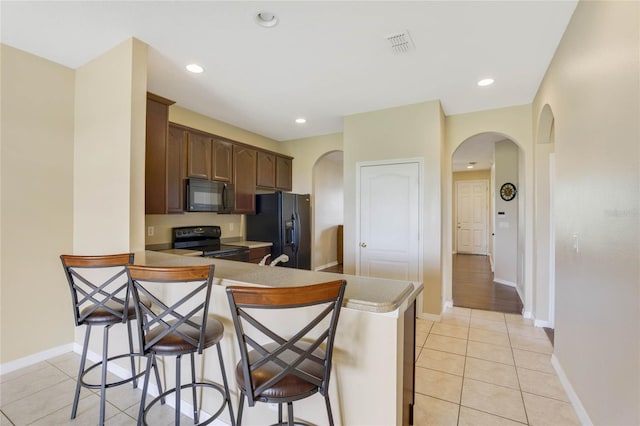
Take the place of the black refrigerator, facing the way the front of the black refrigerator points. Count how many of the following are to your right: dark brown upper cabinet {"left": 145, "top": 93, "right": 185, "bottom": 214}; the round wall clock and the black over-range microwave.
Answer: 2

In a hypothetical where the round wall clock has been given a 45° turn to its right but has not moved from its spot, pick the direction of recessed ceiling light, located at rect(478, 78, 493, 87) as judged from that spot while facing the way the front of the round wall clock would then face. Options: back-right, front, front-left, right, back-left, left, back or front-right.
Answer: left

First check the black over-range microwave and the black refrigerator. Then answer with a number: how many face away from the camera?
0

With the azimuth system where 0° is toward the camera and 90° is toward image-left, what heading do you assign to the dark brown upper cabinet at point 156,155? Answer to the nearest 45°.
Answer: approximately 315°

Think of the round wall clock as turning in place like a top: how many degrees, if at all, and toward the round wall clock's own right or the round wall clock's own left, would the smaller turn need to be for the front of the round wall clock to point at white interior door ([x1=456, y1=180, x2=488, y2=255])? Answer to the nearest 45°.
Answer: approximately 135° to the round wall clock's own right

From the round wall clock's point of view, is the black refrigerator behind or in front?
in front

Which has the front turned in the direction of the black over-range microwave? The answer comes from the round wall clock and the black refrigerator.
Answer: the round wall clock

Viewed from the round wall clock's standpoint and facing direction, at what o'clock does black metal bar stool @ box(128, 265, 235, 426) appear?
The black metal bar stool is roughly at 11 o'clock from the round wall clock.

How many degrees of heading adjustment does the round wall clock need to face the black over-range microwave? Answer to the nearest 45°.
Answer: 0° — it already faces it

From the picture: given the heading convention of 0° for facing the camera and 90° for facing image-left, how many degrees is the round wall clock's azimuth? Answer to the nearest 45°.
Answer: approximately 45°

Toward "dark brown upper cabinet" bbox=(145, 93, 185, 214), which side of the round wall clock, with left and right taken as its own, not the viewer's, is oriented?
front

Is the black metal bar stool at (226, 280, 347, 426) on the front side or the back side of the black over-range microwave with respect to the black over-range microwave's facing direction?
on the front side

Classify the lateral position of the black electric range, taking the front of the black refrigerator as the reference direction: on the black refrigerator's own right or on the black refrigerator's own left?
on the black refrigerator's own right

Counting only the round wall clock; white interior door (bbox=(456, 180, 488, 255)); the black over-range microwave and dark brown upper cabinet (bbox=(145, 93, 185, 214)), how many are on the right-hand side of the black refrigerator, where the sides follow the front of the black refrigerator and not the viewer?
2

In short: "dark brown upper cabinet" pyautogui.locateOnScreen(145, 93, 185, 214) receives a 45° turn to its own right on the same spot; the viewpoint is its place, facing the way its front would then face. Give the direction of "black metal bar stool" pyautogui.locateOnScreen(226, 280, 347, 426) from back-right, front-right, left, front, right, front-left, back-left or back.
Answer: front
